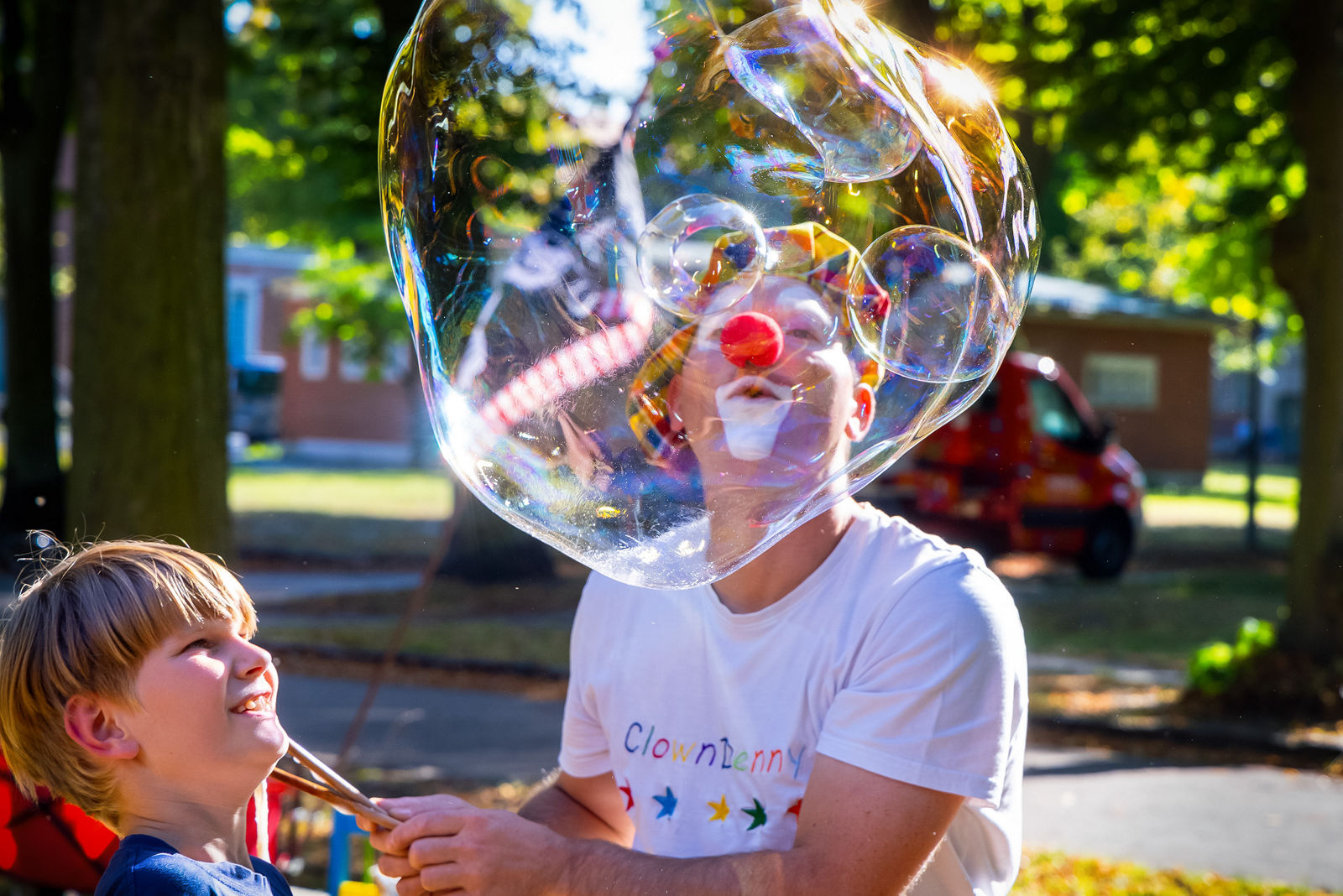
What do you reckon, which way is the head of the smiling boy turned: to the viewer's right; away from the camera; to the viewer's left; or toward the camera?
to the viewer's right

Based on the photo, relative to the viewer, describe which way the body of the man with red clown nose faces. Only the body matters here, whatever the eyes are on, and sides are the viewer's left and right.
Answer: facing the viewer and to the left of the viewer

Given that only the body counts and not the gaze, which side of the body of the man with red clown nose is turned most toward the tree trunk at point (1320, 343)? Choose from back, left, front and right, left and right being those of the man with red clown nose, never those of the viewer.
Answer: back

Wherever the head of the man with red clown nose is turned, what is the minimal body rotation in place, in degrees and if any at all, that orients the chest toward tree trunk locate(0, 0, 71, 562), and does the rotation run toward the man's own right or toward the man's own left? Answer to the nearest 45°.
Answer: approximately 90° to the man's own right

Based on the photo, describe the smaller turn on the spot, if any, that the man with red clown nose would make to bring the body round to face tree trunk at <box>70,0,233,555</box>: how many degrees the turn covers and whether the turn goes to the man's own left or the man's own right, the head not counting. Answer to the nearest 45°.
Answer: approximately 90° to the man's own right

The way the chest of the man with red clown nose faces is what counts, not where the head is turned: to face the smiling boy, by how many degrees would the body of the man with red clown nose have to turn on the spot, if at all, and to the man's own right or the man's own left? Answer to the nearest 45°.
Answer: approximately 45° to the man's own right
